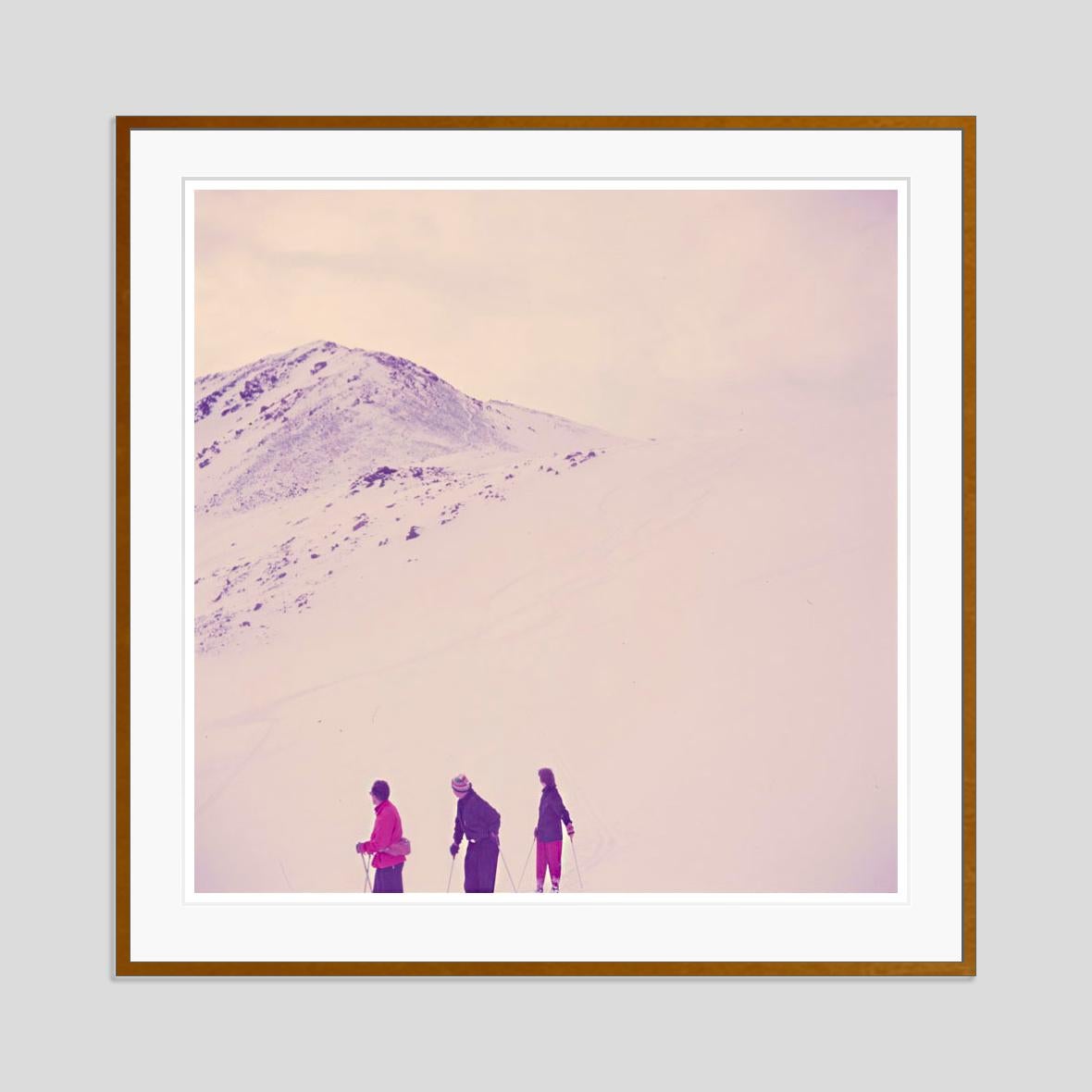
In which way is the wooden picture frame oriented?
toward the camera
